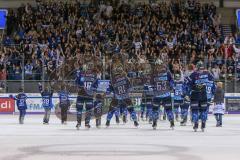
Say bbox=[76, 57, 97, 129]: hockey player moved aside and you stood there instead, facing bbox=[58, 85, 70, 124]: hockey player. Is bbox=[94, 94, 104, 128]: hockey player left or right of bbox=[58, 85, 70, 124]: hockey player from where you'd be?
right

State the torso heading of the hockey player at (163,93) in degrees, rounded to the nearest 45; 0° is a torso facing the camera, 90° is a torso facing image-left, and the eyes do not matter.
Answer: approximately 180°

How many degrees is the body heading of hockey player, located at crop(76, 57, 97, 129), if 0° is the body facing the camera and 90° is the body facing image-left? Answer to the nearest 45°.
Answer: approximately 180°

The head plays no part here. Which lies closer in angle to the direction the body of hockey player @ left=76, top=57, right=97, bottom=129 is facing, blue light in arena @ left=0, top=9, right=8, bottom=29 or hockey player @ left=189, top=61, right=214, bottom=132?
the blue light in arena

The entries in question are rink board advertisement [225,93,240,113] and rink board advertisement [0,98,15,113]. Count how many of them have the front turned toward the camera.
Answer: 2

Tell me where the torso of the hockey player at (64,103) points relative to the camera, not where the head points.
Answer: away from the camera

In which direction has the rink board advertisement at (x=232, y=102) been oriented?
toward the camera

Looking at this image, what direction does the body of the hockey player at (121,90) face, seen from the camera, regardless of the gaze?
away from the camera

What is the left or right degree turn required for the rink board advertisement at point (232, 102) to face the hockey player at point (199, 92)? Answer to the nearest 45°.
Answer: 0° — it already faces them

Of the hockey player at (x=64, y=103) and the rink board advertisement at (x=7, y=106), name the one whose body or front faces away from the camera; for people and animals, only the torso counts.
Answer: the hockey player

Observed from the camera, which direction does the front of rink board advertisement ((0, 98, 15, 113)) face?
facing the viewer

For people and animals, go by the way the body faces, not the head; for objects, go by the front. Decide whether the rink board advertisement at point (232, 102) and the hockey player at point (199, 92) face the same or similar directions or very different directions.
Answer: very different directions

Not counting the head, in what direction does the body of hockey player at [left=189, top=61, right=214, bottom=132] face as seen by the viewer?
away from the camera
